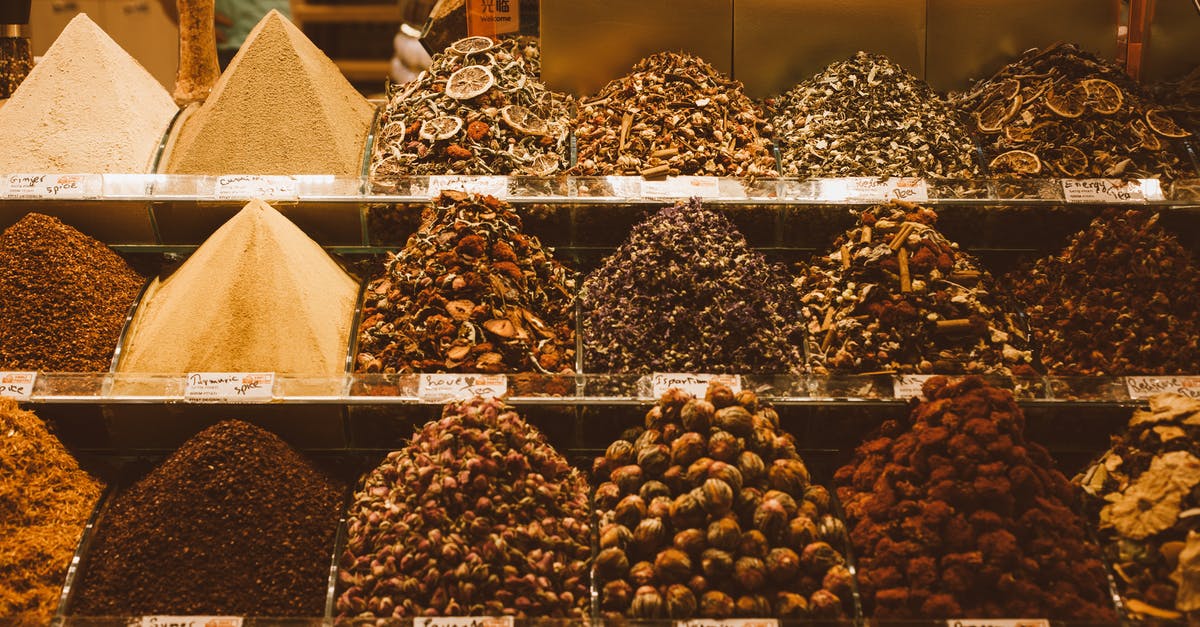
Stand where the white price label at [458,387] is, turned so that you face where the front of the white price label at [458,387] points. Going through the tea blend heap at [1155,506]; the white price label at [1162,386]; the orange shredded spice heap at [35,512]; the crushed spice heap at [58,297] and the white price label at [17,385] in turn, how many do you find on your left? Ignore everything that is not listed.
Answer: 2

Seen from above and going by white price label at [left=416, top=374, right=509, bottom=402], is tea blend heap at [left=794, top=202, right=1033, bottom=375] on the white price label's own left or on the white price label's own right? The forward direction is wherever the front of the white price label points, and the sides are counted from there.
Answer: on the white price label's own left

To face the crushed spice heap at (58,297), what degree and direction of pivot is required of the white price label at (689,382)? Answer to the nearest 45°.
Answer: approximately 90° to its right

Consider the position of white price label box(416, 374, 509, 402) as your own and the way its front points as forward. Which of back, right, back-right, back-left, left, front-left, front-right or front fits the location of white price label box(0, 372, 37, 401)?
right

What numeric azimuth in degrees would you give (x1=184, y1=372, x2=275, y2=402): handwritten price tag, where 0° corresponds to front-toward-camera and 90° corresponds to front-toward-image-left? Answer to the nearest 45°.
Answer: approximately 0°

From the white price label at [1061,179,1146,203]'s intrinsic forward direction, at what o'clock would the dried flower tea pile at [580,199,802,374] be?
The dried flower tea pile is roughly at 2 o'clock from the white price label.
